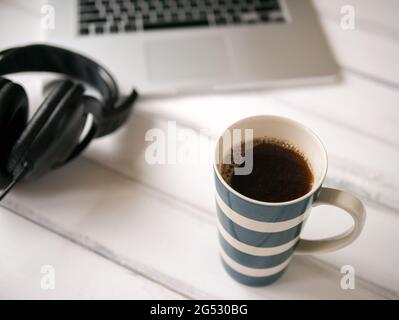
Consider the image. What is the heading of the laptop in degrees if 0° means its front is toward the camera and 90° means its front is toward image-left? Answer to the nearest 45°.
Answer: approximately 0°
